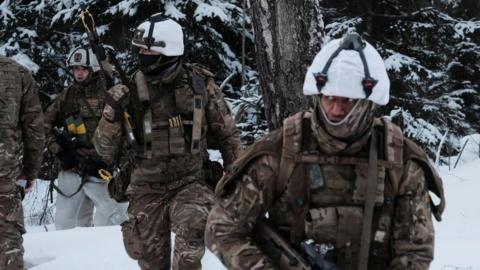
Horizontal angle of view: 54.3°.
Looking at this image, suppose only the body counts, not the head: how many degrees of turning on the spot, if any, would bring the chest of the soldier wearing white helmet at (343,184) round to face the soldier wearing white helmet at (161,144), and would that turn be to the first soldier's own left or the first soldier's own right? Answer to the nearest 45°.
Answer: approximately 135° to the first soldier's own right

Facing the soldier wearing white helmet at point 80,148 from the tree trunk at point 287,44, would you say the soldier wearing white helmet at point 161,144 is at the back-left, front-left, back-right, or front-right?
front-left

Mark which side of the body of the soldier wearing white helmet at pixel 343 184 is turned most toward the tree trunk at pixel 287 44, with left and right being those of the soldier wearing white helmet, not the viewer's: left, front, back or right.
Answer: back

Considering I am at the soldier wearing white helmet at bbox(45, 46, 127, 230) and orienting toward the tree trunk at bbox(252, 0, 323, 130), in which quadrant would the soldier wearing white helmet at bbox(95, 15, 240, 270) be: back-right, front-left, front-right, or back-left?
front-right

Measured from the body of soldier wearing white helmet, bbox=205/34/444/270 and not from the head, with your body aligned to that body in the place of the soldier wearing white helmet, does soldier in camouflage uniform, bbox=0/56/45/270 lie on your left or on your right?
on your right

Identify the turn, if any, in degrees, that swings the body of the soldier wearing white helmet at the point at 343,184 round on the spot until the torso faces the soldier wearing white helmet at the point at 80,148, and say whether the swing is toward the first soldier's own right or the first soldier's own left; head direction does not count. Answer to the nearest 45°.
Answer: approximately 135° to the first soldier's own right

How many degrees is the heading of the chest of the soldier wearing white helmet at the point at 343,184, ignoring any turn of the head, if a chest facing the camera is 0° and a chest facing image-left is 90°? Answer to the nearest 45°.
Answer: approximately 0°
